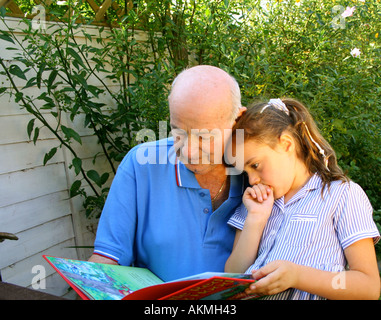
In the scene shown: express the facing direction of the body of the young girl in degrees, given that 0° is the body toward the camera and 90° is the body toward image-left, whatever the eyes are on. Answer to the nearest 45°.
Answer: approximately 45°

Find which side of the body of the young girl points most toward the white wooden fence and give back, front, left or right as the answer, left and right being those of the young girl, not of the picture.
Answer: right
